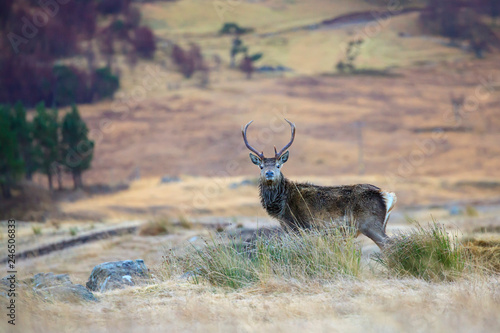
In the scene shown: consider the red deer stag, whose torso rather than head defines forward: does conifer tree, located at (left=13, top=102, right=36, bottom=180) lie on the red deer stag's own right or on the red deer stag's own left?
on the red deer stag's own right

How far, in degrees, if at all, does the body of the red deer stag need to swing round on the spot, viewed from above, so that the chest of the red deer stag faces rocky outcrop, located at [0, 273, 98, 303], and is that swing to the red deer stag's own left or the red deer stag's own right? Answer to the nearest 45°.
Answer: approximately 45° to the red deer stag's own left

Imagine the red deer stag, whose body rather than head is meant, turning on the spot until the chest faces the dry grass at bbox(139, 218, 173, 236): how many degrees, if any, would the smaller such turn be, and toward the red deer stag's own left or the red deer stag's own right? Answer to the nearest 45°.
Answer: approximately 45° to the red deer stag's own right

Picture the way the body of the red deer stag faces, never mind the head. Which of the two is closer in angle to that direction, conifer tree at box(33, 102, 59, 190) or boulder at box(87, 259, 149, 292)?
the boulder

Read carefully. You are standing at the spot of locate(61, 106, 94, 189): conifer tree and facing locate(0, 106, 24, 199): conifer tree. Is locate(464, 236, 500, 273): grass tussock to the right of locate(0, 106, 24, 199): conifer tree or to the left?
left

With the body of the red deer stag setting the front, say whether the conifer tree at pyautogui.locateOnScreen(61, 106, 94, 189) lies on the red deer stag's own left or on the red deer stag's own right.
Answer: on the red deer stag's own right

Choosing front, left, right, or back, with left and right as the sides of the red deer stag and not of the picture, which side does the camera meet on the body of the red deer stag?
left

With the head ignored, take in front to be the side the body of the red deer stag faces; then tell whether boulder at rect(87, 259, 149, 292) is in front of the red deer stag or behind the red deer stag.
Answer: in front

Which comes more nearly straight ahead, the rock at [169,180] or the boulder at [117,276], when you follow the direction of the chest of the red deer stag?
the boulder

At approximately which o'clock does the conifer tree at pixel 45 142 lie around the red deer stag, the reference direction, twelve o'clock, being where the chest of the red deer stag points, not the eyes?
The conifer tree is roughly at 2 o'clock from the red deer stag.
